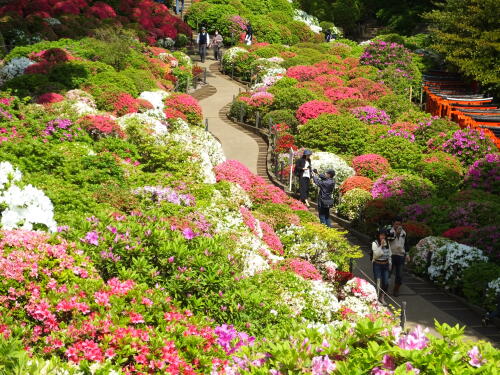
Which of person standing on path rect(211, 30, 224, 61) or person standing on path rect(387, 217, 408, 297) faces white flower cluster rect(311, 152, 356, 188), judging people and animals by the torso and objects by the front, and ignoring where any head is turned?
person standing on path rect(211, 30, 224, 61)

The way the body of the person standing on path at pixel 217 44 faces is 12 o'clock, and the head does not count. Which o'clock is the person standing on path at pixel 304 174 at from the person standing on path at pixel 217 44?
the person standing on path at pixel 304 174 is roughly at 12 o'clock from the person standing on path at pixel 217 44.

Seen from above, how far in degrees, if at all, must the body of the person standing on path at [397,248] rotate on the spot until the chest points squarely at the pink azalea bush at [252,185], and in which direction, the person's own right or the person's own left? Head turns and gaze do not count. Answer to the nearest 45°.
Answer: approximately 135° to the person's own right

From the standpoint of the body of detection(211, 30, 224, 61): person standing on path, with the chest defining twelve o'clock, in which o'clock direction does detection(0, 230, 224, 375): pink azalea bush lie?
The pink azalea bush is roughly at 12 o'clock from the person standing on path.

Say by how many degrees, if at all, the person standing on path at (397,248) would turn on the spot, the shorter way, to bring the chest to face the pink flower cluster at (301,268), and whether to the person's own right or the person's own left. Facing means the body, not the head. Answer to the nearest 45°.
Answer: approximately 45° to the person's own right

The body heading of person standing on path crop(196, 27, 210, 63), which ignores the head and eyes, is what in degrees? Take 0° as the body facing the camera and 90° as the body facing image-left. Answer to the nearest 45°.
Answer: approximately 0°

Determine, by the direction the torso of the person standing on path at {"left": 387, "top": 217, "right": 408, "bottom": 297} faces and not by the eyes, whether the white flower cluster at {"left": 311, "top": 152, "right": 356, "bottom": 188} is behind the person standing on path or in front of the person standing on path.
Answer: behind

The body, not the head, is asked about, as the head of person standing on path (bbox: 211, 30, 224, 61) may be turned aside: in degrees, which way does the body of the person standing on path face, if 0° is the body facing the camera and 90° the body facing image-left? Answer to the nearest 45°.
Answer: approximately 0°
